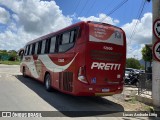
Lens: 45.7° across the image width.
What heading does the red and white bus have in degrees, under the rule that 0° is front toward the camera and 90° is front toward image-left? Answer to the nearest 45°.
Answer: approximately 135°

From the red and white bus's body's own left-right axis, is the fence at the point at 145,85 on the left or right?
on its right
